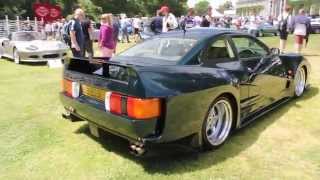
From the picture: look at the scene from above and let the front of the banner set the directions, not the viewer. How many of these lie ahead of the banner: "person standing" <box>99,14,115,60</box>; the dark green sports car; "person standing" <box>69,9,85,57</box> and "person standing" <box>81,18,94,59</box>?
4

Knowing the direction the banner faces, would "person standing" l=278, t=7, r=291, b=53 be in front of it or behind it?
in front

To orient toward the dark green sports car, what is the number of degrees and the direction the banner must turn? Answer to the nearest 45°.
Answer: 0° — it already faces it

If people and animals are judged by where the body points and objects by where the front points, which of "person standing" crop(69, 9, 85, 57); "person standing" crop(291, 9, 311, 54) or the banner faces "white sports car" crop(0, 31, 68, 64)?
the banner

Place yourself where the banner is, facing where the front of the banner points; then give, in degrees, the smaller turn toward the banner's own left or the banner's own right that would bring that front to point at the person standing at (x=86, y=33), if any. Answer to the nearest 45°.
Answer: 0° — it already faces them

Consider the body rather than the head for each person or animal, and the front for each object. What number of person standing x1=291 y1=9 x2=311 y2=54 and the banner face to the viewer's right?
0

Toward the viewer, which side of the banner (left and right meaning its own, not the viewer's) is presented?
front
